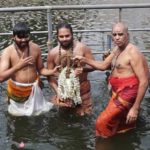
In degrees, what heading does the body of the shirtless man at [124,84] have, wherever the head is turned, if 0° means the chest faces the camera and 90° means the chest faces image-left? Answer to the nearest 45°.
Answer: approximately 45°

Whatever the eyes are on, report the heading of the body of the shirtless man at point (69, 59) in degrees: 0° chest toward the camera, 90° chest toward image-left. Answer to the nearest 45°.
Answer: approximately 0°

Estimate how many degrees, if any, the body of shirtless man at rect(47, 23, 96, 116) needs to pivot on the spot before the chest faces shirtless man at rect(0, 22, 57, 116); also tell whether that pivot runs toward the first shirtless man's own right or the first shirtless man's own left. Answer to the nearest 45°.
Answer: approximately 90° to the first shirtless man's own right

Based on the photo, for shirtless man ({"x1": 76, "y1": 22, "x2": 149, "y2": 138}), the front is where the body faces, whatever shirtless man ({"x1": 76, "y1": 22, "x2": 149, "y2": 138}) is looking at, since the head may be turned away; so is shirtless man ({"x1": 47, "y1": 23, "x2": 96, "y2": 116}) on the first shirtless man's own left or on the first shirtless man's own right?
on the first shirtless man's own right
